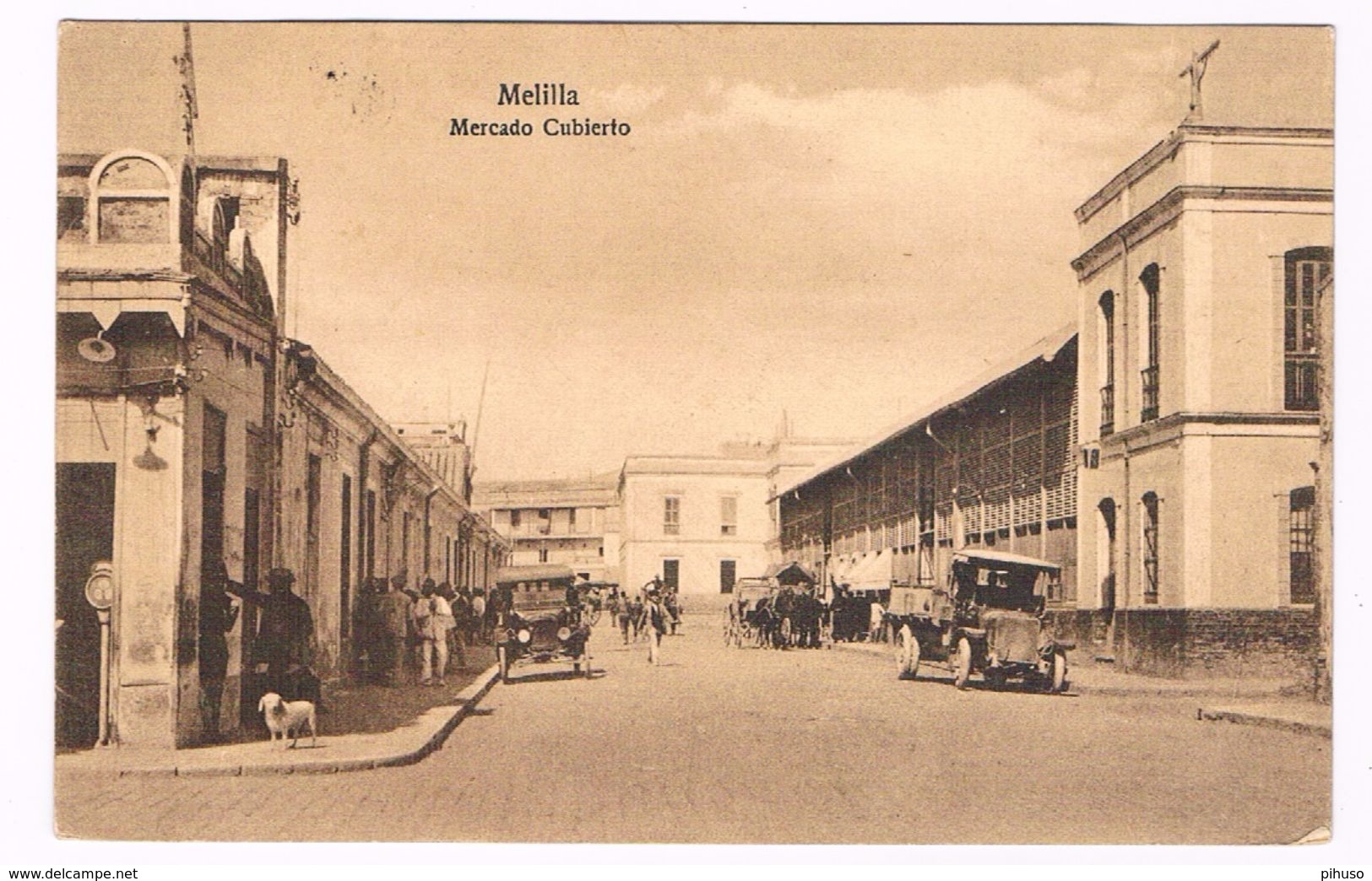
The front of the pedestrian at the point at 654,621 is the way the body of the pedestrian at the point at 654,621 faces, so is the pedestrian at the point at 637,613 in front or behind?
behind

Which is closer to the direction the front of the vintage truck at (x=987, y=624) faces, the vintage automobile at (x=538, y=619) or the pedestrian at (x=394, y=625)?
the pedestrian

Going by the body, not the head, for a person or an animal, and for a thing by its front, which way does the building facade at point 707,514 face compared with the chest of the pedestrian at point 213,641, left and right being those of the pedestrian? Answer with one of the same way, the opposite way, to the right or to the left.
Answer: to the right

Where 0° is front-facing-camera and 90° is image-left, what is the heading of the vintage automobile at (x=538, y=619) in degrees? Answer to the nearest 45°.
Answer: approximately 0°

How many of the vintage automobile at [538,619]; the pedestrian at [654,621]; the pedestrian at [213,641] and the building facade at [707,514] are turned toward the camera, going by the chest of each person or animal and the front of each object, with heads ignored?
3

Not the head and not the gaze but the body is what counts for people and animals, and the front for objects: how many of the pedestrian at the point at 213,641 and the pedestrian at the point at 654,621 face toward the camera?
1
